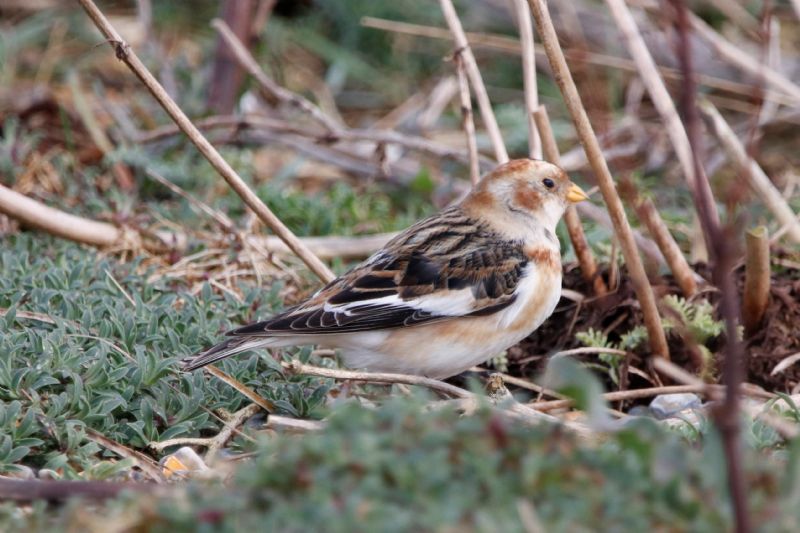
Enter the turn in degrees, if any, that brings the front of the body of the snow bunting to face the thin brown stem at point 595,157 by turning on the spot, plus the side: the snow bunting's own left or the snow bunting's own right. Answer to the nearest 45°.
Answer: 0° — it already faces it

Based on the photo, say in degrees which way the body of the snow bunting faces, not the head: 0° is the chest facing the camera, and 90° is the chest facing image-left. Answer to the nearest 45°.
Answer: approximately 270°

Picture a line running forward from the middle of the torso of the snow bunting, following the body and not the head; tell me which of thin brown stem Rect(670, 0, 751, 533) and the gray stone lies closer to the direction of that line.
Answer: the gray stone

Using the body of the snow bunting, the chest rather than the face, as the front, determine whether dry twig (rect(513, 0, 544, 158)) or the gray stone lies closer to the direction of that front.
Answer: the gray stone

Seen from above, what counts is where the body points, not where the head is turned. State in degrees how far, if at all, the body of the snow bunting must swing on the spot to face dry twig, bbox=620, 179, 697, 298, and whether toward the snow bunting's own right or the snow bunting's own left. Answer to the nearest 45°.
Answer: approximately 45° to the snow bunting's own left

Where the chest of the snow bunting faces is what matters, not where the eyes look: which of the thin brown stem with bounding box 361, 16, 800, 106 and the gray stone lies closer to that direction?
the gray stone

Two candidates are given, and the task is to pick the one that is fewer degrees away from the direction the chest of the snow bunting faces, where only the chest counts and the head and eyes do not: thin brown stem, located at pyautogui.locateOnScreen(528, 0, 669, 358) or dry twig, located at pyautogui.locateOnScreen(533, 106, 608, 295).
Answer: the thin brown stem

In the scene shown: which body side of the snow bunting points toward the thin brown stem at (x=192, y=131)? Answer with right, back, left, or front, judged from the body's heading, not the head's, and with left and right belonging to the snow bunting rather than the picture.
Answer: back

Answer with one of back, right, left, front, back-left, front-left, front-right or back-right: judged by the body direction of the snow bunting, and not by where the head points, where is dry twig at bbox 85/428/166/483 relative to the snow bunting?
back-right

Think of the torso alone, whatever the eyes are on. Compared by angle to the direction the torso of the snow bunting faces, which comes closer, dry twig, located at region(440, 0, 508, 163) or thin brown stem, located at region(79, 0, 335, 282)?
the dry twig

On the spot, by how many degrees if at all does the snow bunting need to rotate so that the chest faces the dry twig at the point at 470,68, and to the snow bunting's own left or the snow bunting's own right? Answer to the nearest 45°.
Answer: approximately 90° to the snow bunting's own left

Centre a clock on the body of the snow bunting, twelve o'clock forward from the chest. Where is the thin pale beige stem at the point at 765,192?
The thin pale beige stem is roughly at 11 o'clock from the snow bunting.

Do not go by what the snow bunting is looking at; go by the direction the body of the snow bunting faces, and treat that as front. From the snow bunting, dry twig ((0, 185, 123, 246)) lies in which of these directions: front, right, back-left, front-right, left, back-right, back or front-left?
back-left
